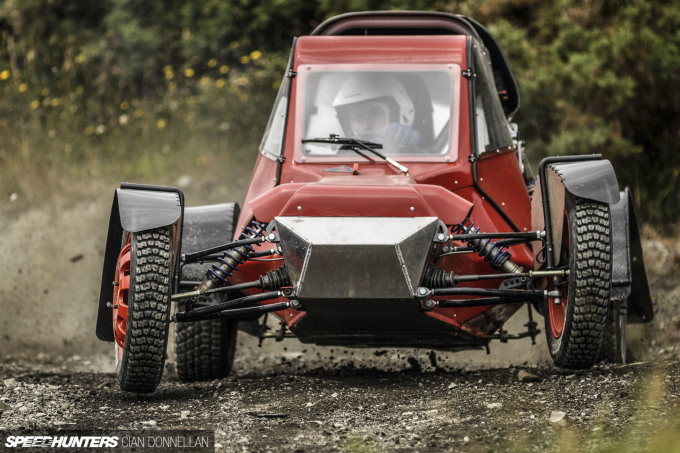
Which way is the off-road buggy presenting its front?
toward the camera
